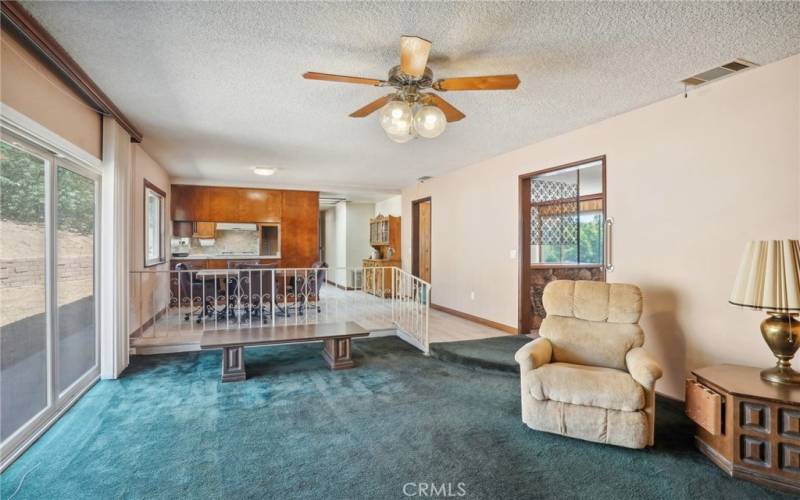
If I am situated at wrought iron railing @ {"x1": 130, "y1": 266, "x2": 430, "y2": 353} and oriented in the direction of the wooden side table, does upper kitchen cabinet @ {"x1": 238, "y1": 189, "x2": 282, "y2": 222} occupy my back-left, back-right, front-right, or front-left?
back-left

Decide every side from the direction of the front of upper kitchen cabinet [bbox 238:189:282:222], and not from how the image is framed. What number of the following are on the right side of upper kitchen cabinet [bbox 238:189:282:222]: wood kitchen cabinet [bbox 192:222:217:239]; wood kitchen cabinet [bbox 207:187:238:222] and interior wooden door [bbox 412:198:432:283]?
2

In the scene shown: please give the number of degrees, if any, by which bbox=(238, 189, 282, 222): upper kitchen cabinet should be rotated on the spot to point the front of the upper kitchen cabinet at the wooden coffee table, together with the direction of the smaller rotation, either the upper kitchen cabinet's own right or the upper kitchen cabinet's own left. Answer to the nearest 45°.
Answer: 0° — it already faces it

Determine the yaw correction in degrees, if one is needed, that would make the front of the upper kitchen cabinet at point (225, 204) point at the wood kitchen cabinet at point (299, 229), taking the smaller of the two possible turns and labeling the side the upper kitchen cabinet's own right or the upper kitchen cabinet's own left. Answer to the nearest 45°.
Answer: approximately 90° to the upper kitchen cabinet's own left

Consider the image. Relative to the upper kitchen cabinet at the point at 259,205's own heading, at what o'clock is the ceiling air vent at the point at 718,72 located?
The ceiling air vent is roughly at 11 o'clock from the upper kitchen cabinet.

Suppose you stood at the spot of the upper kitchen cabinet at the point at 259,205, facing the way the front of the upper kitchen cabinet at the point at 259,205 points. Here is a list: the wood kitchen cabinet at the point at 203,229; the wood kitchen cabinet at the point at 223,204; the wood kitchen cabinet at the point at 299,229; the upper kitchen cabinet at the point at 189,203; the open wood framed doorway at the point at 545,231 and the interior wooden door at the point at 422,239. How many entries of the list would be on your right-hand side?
3

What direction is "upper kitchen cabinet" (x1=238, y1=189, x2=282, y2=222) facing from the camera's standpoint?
toward the camera

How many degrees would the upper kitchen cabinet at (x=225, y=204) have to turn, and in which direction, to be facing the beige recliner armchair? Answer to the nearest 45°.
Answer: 0° — it already faces it

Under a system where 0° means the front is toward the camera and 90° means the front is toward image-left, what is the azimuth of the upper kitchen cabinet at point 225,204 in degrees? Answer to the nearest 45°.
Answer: approximately 0°

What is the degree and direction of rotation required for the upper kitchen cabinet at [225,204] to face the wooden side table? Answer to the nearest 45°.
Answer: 0° — it already faces it

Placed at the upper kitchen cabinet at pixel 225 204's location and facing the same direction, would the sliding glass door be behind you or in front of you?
in front

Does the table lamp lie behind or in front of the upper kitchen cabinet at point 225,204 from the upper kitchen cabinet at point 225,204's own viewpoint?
in front

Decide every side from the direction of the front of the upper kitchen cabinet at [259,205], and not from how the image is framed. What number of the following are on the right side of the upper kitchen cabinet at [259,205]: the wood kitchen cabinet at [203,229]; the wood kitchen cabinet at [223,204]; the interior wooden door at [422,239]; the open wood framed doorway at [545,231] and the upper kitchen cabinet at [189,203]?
3

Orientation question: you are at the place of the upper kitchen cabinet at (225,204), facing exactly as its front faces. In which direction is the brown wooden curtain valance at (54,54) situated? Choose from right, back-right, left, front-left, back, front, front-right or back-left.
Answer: front

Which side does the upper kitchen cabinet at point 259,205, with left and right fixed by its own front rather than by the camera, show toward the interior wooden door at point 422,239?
left

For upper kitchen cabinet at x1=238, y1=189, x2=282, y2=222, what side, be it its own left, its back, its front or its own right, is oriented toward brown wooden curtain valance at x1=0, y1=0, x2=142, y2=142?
front
